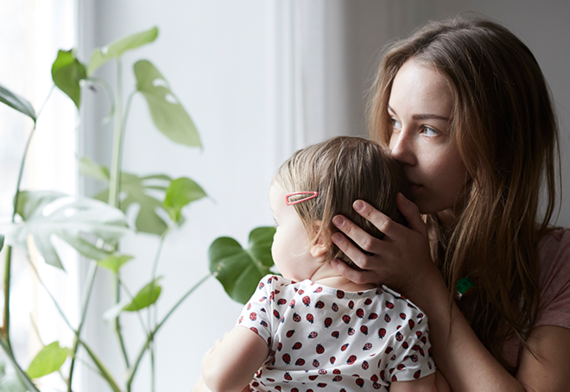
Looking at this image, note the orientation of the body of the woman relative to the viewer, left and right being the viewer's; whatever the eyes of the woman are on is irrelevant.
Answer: facing the viewer and to the left of the viewer

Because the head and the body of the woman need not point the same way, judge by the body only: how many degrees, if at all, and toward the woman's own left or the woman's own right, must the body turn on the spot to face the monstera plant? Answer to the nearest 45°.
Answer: approximately 45° to the woman's own right

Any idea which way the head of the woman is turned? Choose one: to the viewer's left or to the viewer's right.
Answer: to the viewer's left

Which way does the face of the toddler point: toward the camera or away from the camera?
away from the camera
